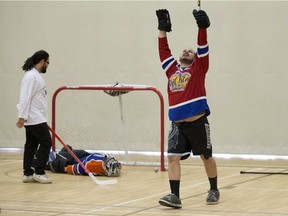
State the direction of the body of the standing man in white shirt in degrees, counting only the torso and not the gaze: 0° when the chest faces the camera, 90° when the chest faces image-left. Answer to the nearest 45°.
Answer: approximately 270°

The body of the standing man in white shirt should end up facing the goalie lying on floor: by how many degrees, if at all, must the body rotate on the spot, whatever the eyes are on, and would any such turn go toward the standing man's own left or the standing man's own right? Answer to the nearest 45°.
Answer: approximately 45° to the standing man's own left

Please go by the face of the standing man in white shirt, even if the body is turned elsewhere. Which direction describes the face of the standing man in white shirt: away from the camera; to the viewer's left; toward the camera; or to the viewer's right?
to the viewer's right
